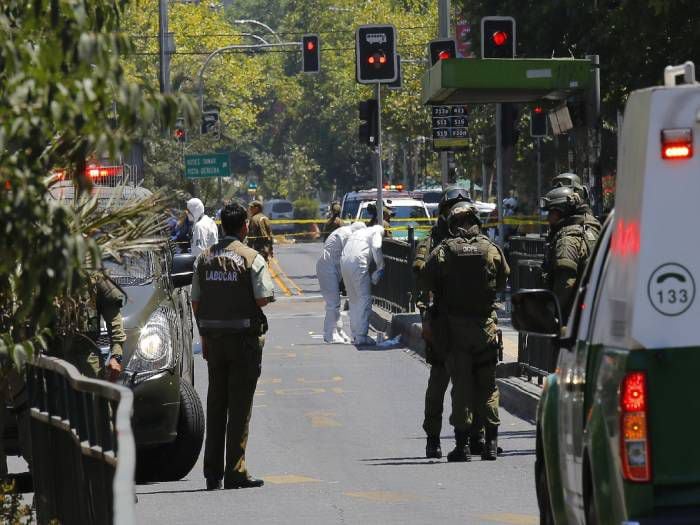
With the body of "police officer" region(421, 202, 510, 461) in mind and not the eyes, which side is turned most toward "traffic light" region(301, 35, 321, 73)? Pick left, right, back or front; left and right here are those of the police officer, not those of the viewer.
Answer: front

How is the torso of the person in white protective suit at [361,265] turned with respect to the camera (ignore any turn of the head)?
to the viewer's right

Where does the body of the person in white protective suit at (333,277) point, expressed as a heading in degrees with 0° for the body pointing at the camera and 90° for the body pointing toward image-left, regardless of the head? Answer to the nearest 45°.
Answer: approximately 270°

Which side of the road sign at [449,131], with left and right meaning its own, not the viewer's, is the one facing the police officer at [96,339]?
front

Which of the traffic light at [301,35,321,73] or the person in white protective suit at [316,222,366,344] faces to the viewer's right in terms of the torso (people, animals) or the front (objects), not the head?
the person in white protective suit

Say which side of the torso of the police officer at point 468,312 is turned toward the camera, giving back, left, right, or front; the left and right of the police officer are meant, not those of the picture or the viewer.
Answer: back

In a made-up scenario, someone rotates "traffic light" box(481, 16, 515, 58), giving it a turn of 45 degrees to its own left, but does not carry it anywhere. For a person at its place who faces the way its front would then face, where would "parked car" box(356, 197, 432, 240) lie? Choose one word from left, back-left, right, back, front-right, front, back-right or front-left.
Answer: back-left

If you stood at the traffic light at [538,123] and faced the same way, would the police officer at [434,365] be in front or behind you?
in front
